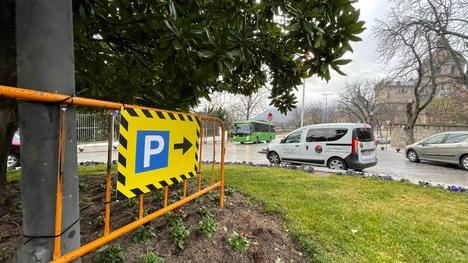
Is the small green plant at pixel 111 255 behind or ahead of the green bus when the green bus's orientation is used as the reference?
ahead

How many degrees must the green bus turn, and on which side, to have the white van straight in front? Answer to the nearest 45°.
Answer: approximately 45° to its left

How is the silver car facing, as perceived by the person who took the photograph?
facing away from the viewer and to the left of the viewer

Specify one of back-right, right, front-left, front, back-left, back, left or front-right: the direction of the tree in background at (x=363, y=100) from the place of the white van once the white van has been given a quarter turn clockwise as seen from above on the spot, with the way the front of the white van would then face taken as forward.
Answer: front-left

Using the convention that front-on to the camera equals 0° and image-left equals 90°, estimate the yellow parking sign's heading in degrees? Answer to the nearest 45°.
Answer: approximately 315°

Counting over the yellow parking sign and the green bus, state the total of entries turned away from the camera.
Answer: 0

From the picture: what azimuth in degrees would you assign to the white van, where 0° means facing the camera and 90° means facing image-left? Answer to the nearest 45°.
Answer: approximately 135°

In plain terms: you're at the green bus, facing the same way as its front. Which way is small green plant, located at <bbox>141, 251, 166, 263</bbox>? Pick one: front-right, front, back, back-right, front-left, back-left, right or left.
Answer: front-left

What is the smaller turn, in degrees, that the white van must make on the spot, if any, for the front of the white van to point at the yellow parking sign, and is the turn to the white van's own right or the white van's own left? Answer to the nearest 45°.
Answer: approximately 135° to the white van's own left

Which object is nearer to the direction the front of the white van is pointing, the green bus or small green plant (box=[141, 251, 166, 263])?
the green bus

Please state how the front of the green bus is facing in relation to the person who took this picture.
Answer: facing the viewer and to the left of the viewer

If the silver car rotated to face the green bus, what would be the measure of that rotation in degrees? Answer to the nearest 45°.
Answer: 0° — it already faces it
